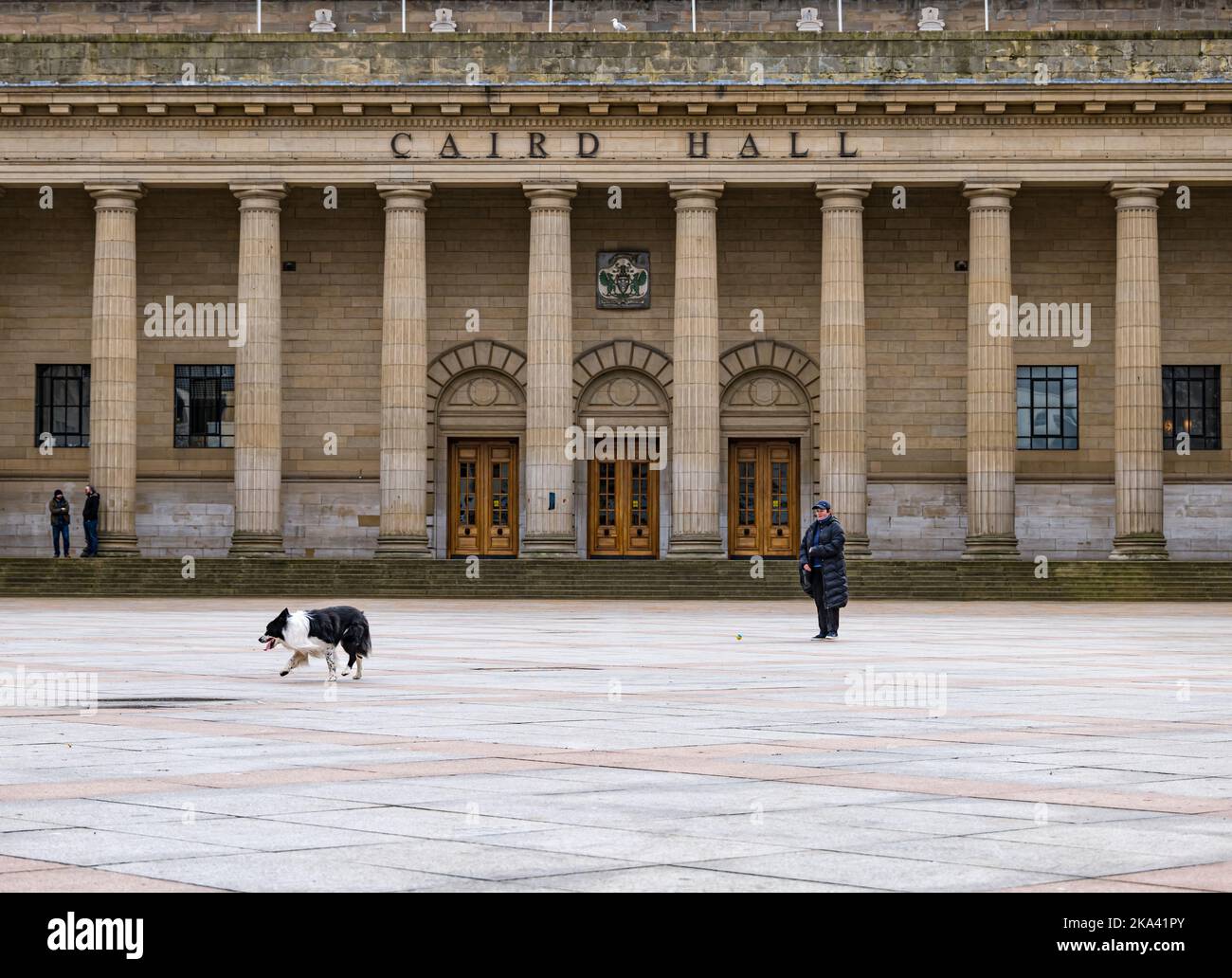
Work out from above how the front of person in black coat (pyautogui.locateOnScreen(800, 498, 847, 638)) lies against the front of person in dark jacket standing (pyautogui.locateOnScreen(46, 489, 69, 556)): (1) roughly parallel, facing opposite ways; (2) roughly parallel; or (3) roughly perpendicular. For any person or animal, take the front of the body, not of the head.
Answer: roughly perpendicular

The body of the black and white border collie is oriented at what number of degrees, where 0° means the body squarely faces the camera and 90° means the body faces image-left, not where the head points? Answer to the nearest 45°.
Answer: approximately 90°

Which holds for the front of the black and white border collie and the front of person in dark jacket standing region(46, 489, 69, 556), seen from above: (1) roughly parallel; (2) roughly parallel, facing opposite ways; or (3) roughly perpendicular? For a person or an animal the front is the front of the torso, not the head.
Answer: roughly perpendicular

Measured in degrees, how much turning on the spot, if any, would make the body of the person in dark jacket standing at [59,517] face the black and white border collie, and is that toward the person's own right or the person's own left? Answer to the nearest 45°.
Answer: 0° — they already face it

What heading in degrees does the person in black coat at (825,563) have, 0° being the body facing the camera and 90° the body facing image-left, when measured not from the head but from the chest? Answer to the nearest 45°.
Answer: approximately 45°

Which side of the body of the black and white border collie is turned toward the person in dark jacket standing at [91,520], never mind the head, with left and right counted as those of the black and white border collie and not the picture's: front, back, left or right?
right

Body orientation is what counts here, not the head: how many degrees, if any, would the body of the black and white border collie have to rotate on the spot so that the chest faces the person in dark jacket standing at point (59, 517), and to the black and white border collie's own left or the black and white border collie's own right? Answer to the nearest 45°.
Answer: approximately 90° to the black and white border collie's own right

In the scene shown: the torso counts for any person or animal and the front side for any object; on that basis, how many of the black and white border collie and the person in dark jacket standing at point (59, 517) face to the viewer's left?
1

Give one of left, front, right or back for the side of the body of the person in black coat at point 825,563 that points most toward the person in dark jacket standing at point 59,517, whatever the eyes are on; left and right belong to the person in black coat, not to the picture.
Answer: right
